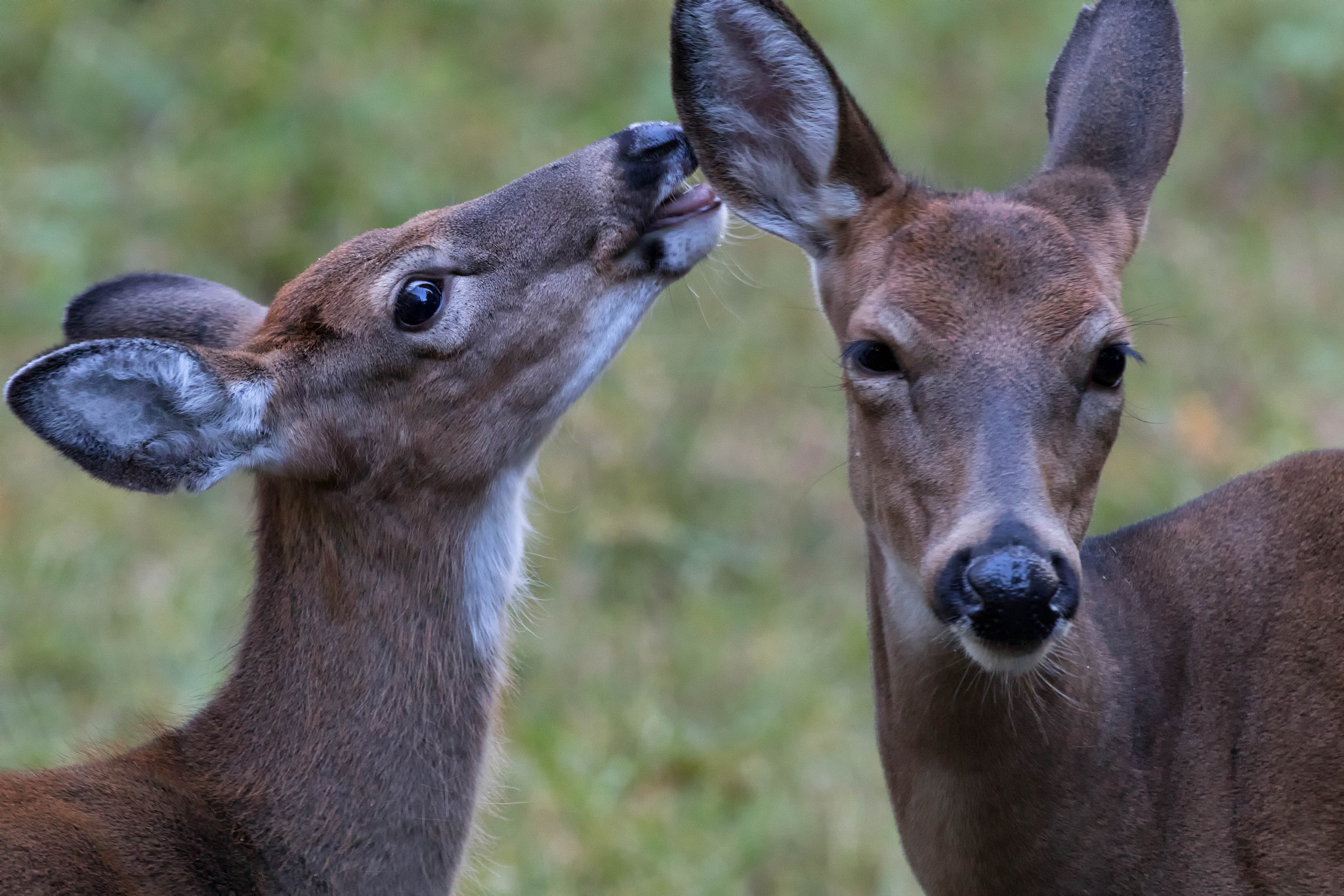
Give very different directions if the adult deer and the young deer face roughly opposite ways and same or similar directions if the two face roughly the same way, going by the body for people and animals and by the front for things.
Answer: very different directions

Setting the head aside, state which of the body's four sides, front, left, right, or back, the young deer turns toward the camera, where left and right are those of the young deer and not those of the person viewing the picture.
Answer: right

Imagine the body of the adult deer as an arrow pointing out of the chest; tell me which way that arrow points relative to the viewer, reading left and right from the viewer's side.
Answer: facing the viewer and to the left of the viewer

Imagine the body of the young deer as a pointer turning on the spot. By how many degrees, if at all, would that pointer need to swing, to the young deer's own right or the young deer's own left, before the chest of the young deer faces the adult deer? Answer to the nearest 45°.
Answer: approximately 45° to the young deer's own right

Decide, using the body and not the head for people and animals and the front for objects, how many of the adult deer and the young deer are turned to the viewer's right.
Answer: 1
